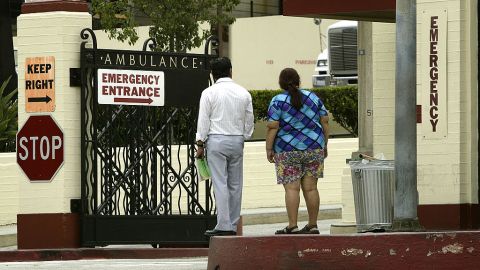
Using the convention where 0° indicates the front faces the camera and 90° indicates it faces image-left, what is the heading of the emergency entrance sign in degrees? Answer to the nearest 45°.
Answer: approximately 0°

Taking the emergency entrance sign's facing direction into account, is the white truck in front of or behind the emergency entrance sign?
behind

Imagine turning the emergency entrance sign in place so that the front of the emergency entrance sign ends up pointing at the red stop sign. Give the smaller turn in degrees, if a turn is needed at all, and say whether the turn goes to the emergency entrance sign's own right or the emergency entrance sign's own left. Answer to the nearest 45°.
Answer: approximately 90° to the emergency entrance sign's own right

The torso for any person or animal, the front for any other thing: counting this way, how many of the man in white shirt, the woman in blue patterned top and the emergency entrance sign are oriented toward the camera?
1

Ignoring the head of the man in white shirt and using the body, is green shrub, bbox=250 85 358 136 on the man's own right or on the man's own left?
on the man's own right

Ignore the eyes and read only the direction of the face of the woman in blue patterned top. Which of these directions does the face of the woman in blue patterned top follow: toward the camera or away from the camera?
away from the camera

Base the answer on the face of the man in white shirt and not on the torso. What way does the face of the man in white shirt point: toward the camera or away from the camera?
away from the camera

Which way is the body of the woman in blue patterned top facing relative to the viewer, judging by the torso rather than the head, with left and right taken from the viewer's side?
facing away from the viewer and to the left of the viewer
